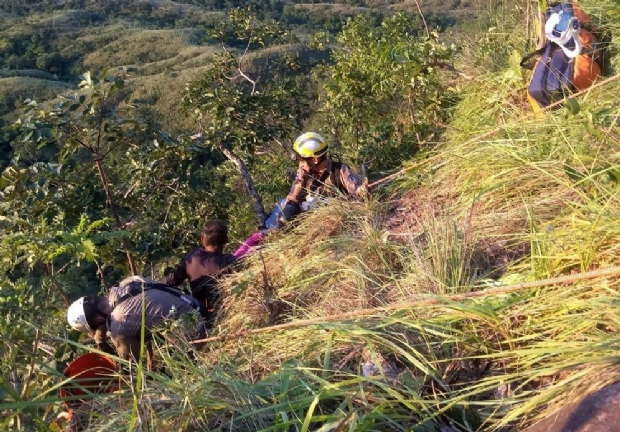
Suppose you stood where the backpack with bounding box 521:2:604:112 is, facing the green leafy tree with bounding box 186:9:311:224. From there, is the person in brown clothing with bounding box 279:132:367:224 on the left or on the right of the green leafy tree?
left

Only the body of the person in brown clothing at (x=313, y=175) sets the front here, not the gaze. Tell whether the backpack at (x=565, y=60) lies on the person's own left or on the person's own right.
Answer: on the person's own left

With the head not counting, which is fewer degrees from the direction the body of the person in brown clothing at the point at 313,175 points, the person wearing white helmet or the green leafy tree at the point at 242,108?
the person wearing white helmet

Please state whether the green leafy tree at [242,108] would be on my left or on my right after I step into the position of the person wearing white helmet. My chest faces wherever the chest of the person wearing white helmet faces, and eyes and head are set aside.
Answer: on my right

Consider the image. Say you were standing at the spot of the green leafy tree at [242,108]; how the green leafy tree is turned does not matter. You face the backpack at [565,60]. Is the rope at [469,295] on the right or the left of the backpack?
right

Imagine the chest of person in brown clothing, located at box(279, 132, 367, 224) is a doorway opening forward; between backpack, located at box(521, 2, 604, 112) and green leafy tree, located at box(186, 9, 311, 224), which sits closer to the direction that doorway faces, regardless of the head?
the backpack
